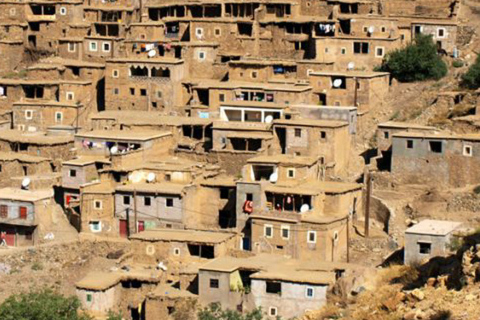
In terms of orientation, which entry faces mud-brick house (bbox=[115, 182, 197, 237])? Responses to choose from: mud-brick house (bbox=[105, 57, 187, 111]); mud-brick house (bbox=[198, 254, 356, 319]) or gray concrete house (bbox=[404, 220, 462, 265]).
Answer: mud-brick house (bbox=[105, 57, 187, 111])

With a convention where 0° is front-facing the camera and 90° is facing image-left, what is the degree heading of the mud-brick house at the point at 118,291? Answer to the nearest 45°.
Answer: approximately 0°

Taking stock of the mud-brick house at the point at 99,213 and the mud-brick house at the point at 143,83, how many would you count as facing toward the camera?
2

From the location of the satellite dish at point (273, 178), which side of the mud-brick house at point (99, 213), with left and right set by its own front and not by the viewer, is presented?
left

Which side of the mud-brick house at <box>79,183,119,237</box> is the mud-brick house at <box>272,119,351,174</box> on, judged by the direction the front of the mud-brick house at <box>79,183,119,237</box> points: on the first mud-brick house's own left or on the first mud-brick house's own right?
on the first mud-brick house's own left

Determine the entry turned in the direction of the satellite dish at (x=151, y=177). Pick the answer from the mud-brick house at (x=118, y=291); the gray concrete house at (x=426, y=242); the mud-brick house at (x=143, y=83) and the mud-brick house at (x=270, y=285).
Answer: the mud-brick house at (x=143, y=83)

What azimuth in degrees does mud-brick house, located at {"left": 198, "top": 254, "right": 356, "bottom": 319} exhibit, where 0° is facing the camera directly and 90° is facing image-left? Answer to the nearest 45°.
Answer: approximately 0°

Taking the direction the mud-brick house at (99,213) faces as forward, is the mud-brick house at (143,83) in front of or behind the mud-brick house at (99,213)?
behind

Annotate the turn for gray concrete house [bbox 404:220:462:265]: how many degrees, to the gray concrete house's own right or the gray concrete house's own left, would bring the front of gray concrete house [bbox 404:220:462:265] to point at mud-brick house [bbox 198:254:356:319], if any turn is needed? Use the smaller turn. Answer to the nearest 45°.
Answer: approximately 90° to the gray concrete house's own right

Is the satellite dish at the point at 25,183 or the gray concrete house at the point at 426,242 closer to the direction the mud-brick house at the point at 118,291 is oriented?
the gray concrete house

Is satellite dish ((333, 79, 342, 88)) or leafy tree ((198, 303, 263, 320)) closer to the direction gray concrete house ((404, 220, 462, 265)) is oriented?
the leafy tree

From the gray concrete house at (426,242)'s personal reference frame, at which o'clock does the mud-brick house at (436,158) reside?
the mud-brick house at (436,158) is roughly at 6 o'clock from the gray concrete house at (426,242).

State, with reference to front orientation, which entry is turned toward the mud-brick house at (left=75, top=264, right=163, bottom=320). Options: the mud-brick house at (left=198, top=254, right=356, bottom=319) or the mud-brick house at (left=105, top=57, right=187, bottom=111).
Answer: the mud-brick house at (left=105, top=57, right=187, bottom=111)

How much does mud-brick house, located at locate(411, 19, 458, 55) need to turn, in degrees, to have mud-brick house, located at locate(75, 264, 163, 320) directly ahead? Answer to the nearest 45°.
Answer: approximately 45° to its right

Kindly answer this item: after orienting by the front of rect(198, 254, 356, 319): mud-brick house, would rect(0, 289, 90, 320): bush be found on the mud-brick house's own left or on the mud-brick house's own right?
on the mud-brick house's own right
